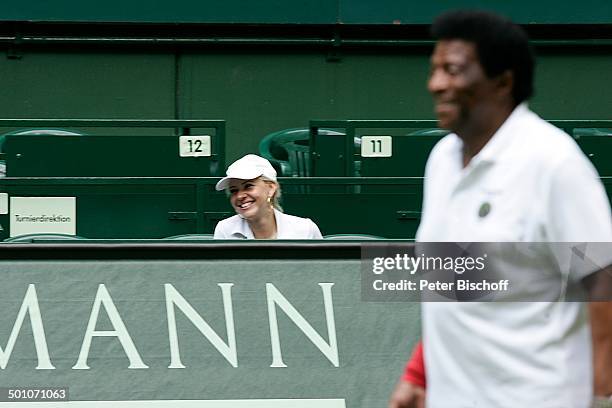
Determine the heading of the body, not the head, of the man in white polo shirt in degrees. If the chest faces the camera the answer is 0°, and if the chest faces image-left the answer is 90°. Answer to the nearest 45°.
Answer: approximately 45°

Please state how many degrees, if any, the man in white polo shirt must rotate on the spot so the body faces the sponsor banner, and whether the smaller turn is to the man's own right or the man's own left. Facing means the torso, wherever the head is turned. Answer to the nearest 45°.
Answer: approximately 90° to the man's own right

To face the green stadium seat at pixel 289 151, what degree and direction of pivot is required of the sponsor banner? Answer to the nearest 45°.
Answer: approximately 180°

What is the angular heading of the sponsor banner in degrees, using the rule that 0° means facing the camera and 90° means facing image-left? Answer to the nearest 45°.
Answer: approximately 0°

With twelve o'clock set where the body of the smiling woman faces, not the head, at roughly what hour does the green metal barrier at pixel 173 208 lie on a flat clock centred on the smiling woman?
The green metal barrier is roughly at 3 o'clock from the smiling woman.

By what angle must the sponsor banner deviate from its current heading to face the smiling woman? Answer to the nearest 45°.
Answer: approximately 180°

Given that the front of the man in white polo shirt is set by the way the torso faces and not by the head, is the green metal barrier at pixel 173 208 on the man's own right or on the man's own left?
on the man's own right

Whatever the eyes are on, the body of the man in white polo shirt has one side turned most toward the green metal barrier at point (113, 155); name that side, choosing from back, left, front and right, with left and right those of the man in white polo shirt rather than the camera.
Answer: right

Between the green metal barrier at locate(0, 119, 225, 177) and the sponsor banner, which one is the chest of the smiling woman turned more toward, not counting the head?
the sponsor banner
